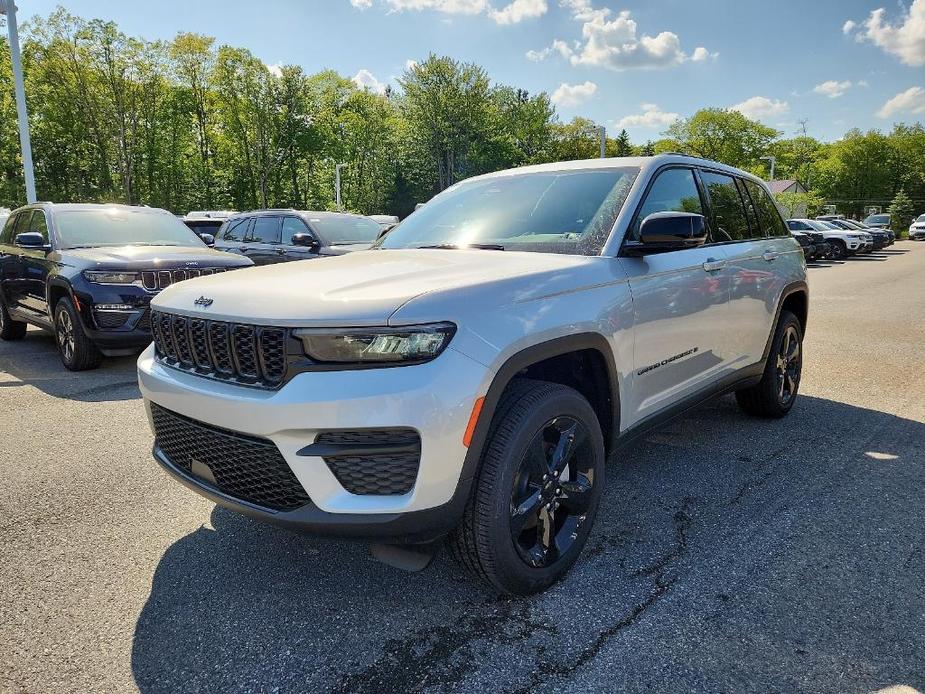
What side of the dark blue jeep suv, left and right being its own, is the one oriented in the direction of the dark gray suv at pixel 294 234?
left

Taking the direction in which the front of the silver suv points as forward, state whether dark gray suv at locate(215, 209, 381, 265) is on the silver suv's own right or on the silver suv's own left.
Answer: on the silver suv's own right

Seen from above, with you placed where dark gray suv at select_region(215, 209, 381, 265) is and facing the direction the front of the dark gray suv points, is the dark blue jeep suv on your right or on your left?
on your right

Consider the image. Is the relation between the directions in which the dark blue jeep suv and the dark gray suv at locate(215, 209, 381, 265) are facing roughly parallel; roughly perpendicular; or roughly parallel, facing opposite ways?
roughly parallel

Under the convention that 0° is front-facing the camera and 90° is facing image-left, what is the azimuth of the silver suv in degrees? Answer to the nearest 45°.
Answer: approximately 45°

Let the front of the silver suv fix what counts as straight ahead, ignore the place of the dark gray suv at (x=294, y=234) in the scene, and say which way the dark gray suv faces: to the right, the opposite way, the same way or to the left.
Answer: to the left

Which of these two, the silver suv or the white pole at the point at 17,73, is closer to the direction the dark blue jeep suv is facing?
the silver suv

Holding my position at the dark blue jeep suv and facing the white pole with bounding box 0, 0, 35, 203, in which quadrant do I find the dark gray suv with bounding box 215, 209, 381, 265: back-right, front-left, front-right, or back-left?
front-right

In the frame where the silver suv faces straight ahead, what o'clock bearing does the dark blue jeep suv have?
The dark blue jeep suv is roughly at 3 o'clock from the silver suv.

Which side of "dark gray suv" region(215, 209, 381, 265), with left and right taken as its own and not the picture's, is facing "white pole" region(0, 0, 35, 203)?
back

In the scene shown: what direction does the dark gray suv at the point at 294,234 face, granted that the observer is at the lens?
facing the viewer and to the right of the viewer

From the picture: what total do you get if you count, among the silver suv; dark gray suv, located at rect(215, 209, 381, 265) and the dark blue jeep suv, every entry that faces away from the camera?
0

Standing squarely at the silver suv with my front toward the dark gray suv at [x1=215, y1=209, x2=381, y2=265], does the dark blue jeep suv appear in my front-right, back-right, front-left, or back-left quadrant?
front-left

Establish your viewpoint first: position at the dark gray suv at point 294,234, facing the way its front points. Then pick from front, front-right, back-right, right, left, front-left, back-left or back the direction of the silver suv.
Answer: front-right

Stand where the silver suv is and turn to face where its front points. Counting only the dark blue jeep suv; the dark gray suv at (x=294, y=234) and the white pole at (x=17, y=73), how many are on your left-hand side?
0

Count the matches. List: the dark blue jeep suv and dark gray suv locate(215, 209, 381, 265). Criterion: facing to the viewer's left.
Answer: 0

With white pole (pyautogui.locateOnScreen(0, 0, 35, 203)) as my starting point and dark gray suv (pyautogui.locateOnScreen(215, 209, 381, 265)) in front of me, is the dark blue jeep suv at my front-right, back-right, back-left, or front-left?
front-right

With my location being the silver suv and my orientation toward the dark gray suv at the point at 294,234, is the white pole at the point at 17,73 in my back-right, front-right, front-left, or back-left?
front-left
